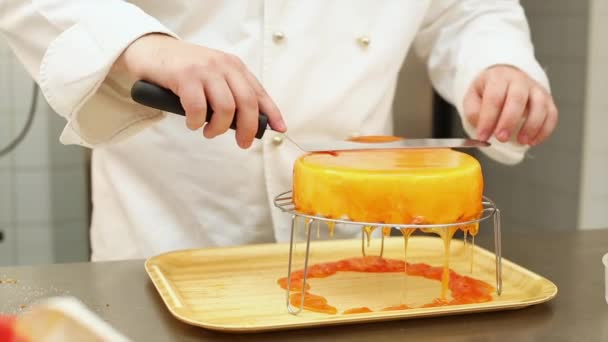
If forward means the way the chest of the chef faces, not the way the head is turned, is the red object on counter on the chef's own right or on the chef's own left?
on the chef's own right

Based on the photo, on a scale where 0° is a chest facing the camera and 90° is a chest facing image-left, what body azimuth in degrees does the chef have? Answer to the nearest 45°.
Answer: approximately 315°
